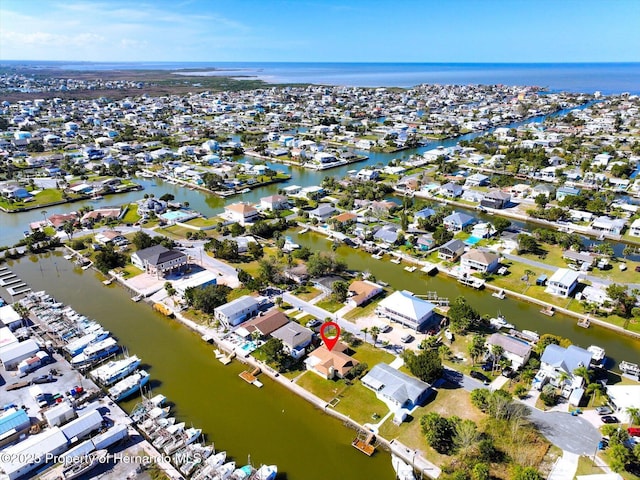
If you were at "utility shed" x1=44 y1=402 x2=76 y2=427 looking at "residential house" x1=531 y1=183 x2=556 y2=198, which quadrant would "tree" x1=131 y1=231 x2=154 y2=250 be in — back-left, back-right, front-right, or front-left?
front-left

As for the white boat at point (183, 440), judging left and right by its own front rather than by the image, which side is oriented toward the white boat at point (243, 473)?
right

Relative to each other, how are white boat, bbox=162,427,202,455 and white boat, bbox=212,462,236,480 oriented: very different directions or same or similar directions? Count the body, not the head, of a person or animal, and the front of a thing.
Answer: same or similar directions

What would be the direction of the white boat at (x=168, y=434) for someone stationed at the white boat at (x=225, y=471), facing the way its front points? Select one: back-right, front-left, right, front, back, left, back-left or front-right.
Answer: left

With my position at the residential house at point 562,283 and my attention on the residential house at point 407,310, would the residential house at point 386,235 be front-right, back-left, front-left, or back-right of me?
front-right

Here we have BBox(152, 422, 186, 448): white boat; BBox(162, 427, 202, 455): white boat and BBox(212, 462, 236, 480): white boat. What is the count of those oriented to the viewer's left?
0

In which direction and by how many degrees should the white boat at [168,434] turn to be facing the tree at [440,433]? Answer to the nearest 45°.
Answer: approximately 90° to its right

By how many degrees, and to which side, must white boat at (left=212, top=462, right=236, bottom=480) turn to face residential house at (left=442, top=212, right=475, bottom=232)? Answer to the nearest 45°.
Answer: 0° — it already faces it

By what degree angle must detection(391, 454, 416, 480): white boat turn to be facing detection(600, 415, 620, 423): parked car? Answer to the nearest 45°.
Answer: approximately 90° to its right

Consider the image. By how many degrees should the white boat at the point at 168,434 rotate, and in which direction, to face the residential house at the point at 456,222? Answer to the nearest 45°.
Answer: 0° — it already faces it

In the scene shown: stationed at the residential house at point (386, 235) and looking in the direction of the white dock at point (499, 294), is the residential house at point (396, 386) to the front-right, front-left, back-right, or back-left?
front-right

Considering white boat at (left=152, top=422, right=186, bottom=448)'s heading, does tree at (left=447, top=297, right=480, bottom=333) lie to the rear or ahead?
ahead

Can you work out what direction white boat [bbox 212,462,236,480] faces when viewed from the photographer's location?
facing away from the viewer and to the right of the viewer

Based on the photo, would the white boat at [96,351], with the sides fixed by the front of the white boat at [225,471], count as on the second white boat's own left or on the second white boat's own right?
on the second white boat's own left

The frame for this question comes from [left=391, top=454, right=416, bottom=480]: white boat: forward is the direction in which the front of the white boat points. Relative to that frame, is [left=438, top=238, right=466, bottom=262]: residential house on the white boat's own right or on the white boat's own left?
on the white boat's own right

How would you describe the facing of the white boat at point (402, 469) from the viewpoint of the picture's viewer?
facing away from the viewer and to the left of the viewer

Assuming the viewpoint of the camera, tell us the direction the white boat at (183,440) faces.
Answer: facing away from the viewer and to the right of the viewer
